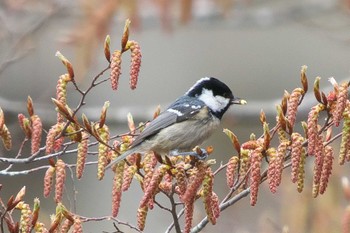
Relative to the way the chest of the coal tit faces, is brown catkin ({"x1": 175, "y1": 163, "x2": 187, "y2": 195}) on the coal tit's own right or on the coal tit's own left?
on the coal tit's own right

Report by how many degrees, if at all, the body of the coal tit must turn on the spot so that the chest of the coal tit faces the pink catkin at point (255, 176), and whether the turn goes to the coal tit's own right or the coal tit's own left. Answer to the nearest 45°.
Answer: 0° — it already faces it

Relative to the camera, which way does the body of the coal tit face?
to the viewer's right

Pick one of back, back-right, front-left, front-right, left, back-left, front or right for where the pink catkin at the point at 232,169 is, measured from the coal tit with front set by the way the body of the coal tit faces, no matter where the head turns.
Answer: front

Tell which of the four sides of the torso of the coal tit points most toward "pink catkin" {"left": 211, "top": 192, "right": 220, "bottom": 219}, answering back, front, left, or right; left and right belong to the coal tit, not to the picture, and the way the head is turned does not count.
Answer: front
